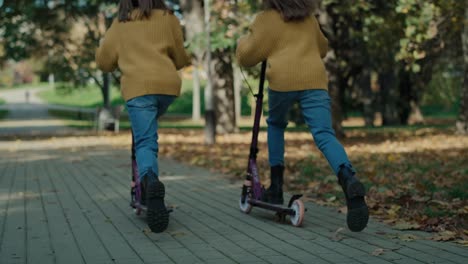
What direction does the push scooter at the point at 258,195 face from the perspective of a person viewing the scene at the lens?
facing away from the viewer and to the left of the viewer

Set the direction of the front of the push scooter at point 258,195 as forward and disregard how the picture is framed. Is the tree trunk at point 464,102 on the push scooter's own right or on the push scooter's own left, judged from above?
on the push scooter's own right

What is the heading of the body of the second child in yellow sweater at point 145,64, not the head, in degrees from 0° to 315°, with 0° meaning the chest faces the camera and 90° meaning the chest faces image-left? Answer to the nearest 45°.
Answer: approximately 180°

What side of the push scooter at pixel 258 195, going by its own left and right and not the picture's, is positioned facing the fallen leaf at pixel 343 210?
right

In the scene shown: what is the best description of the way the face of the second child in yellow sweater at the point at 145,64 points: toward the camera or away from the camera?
away from the camera

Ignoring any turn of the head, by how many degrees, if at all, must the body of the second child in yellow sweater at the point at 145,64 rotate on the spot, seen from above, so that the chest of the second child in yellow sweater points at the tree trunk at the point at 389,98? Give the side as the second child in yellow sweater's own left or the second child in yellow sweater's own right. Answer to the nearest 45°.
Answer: approximately 45° to the second child in yellow sweater's own right

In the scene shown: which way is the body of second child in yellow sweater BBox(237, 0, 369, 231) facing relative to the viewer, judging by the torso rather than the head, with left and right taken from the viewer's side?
facing away from the viewer and to the left of the viewer

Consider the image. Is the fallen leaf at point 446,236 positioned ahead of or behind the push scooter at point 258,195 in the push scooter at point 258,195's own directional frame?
behind
